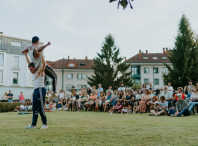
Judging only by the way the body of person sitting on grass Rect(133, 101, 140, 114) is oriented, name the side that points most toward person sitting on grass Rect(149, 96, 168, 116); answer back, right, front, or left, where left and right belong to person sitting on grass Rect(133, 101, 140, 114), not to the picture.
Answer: left

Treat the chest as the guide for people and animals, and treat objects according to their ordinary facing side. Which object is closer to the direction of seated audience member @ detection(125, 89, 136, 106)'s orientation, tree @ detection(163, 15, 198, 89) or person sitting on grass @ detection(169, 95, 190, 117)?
the person sitting on grass

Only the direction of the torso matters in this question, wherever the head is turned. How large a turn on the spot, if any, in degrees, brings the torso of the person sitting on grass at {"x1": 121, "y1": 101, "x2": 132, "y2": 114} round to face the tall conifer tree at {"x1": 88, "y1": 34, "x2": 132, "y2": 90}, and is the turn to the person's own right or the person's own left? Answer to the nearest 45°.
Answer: approximately 135° to the person's own right

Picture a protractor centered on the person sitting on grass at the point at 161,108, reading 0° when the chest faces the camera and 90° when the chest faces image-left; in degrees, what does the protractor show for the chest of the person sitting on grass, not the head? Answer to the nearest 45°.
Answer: approximately 45°

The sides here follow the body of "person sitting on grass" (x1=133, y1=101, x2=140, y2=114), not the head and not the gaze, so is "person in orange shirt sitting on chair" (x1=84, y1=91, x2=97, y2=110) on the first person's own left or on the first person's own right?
on the first person's own right

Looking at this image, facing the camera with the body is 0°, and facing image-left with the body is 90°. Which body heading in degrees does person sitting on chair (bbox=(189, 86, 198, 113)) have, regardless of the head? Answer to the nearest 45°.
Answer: approximately 45°

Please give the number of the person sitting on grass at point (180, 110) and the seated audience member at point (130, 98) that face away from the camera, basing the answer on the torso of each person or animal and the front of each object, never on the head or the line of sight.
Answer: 0

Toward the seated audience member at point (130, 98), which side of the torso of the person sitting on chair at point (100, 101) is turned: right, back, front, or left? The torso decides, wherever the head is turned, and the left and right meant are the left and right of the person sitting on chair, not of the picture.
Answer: left

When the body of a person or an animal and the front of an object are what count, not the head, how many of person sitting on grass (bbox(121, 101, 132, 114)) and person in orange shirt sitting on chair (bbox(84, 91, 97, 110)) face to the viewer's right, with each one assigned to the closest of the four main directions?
0

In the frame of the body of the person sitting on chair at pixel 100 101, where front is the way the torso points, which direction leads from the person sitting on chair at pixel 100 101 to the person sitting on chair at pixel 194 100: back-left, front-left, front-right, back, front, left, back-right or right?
left

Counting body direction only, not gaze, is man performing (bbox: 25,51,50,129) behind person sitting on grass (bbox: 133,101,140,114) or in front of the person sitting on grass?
in front

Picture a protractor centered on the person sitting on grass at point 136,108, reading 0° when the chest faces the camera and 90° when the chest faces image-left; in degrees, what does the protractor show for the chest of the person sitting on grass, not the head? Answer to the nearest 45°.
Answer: approximately 45°
